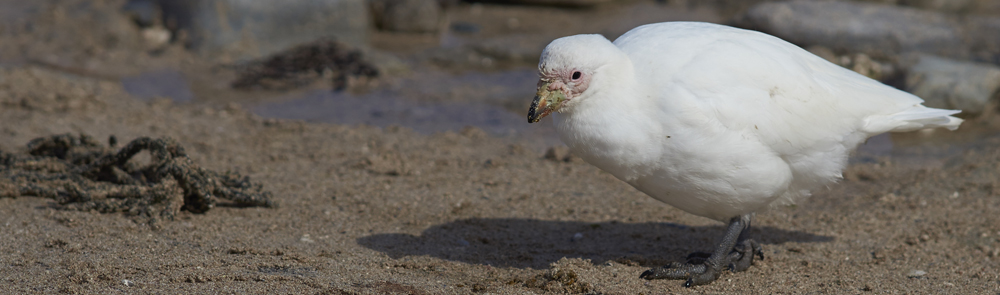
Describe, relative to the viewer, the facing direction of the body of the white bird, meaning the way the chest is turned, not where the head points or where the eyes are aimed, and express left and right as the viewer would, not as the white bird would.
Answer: facing to the left of the viewer

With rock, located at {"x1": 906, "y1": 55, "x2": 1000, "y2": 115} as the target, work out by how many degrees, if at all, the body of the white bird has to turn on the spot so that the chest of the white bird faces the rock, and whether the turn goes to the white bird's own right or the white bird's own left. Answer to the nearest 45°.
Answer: approximately 135° to the white bird's own right

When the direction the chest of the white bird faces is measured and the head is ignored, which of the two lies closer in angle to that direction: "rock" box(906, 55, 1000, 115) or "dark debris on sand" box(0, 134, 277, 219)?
the dark debris on sand

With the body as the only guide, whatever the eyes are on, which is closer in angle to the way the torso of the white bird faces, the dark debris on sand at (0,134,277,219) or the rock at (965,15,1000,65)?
the dark debris on sand

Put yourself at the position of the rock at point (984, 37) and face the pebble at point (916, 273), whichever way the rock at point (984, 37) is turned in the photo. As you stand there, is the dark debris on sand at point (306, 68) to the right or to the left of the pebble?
right

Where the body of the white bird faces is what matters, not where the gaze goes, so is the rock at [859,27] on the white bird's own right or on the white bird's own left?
on the white bird's own right

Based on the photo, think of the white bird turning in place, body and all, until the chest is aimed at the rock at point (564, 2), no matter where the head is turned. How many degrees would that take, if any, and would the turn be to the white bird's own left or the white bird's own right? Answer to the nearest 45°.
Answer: approximately 90° to the white bird's own right

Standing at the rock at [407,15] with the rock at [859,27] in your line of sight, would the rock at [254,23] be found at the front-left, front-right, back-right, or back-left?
back-right

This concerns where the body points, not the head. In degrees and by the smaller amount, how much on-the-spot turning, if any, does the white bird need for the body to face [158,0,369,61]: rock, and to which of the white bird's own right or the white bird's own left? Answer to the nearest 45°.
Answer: approximately 45° to the white bird's own right

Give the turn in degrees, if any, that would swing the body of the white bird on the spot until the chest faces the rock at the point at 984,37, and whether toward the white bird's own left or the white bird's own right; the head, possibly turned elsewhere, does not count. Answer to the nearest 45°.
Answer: approximately 135° to the white bird's own right
